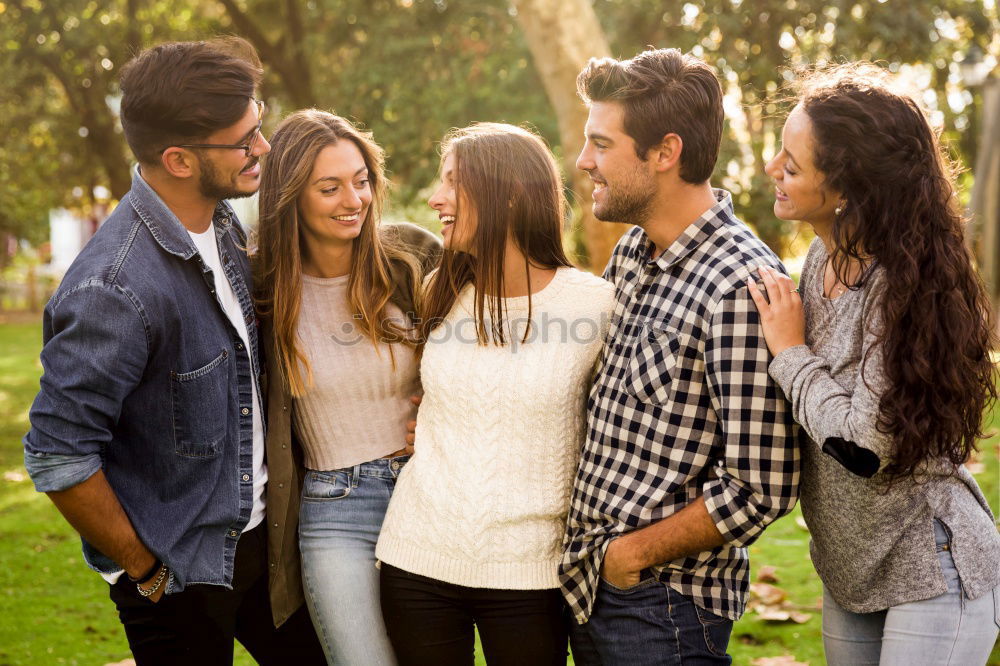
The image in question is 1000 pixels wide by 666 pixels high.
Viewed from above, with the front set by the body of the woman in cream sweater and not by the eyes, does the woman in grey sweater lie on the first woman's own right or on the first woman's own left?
on the first woman's own left

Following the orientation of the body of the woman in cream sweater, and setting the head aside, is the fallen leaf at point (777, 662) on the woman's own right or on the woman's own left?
on the woman's own left

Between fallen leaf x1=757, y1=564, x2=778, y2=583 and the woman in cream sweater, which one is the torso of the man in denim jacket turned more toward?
the woman in cream sweater

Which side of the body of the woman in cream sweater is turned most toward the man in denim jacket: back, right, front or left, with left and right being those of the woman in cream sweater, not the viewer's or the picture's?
right

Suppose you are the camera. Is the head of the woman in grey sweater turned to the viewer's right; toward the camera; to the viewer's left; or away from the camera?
to the viewer's left

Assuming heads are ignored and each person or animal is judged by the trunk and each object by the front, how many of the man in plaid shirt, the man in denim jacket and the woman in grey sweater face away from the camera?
0

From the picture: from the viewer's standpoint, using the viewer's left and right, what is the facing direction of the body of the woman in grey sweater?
facing the viewer and to the left of the viewer

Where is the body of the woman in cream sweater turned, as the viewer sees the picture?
toward the camera

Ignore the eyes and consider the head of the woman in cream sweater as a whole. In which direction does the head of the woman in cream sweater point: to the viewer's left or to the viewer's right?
to the viewer's left

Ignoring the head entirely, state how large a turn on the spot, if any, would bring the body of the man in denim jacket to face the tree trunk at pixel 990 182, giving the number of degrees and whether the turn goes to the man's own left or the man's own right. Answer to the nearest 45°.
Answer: approximately 90° to the man's own left

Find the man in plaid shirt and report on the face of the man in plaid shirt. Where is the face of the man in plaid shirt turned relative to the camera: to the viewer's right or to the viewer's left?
to the viewer's left

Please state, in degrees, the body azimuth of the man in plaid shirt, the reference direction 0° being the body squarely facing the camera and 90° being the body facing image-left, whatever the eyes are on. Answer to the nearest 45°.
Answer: approximately 45°

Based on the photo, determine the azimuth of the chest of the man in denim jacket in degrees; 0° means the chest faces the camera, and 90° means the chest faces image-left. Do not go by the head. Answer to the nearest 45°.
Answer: approximately 315°
